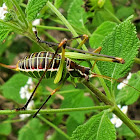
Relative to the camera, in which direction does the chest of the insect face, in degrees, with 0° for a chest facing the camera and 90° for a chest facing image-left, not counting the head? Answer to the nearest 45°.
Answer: approximately 270°
